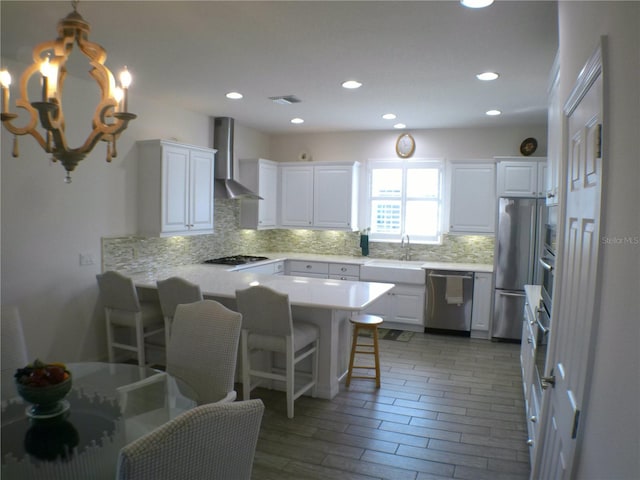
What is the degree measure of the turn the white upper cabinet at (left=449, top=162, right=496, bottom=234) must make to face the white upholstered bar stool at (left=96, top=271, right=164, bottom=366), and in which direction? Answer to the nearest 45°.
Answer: approximately 45° to its right

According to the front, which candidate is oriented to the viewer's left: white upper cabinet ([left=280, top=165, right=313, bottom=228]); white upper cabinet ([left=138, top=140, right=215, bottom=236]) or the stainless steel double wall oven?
the stainless steel double wall oven

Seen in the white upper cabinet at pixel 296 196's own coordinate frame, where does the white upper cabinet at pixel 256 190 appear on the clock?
the white upper cabinet at pixel 256 190 is roughly at 2 o'clock from the white upper cabinet at pixel 296 196.

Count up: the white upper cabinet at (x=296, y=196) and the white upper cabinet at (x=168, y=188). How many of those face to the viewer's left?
0

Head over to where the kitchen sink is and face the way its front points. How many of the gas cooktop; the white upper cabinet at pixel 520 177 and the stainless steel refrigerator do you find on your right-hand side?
1

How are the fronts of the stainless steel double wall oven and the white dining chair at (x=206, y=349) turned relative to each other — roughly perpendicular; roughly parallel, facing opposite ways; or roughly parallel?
roughly perpendicular

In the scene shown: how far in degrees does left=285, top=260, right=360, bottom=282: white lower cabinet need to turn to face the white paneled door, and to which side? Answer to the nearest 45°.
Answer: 0° — it already faces it

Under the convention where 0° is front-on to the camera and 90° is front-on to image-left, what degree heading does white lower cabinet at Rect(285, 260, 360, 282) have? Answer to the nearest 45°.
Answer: approximately 0°

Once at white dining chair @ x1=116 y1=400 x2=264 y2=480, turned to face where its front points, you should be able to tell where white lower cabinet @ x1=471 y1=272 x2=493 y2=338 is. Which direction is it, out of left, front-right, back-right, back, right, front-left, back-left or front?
right

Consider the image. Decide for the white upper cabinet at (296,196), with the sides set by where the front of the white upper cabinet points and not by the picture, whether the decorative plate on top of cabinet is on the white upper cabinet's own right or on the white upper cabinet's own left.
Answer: on the white upper cabinet's own left

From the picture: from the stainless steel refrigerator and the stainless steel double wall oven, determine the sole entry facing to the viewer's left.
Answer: the stainless steel double wall oven
